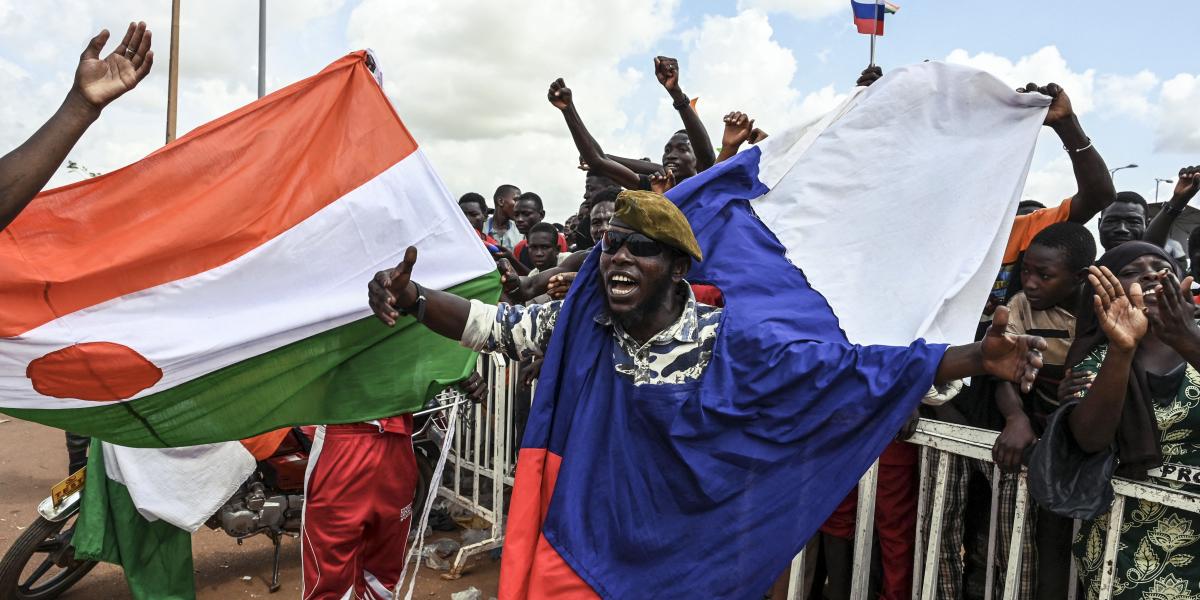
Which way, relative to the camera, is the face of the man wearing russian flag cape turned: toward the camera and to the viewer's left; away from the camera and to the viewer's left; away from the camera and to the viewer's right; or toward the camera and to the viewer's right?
toward the camera and to the viewer's left

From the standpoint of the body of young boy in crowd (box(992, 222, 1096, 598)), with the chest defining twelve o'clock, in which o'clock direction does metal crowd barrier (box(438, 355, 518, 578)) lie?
The metal crowd barrier is roughly at 2 o'clock from the young boy in crowd.

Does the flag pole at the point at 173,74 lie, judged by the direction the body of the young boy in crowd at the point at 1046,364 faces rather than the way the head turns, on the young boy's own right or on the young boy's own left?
on the young boy's own right

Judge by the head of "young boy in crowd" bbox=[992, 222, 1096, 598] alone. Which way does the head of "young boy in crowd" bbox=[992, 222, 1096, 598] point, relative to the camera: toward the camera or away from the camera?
toward the camera

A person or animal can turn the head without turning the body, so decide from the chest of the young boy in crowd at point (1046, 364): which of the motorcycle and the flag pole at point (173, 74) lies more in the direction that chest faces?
the motorcycle

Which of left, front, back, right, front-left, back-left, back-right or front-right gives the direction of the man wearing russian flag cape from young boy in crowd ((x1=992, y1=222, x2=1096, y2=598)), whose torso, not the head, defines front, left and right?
front
